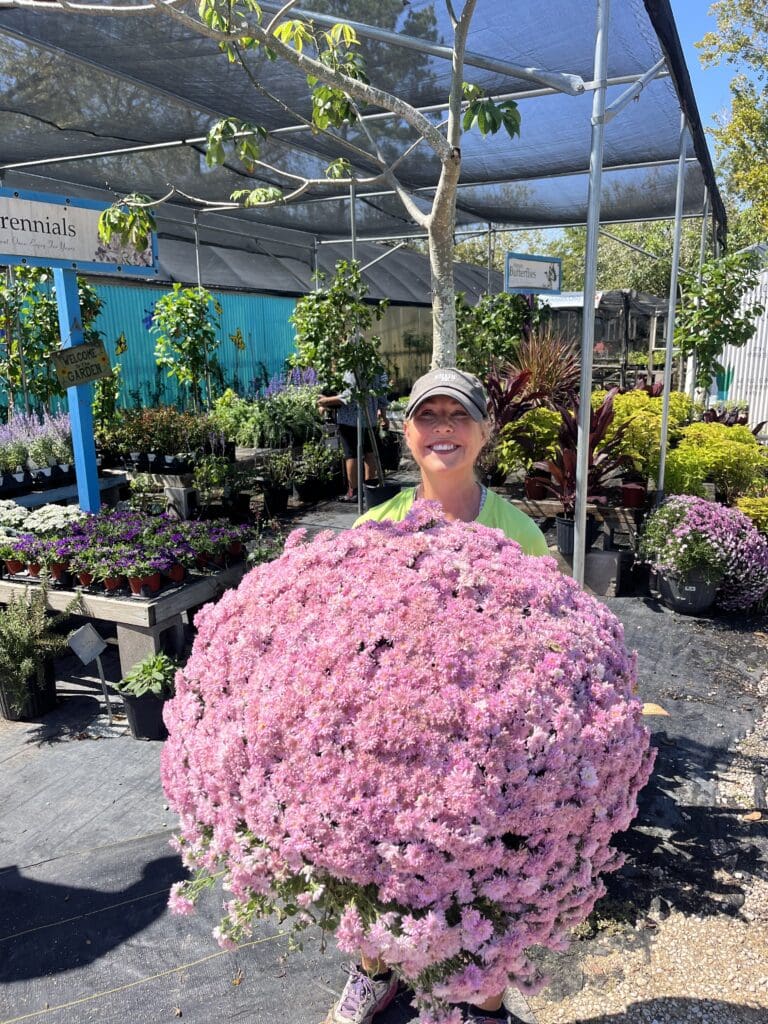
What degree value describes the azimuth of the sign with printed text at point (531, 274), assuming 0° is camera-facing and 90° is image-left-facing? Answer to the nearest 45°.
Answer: approximately 0°

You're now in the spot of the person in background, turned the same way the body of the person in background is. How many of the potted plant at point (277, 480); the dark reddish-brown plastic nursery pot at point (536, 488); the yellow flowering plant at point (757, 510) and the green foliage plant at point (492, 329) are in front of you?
1

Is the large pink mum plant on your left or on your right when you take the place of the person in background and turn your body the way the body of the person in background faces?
on your left

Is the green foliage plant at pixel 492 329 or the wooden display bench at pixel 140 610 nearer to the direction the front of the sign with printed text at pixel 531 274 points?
the wooden display bench

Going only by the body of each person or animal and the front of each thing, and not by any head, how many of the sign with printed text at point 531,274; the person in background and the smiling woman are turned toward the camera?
2

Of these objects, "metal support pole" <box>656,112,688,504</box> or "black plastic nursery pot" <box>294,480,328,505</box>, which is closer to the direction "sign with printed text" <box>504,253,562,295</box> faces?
the metal support pole

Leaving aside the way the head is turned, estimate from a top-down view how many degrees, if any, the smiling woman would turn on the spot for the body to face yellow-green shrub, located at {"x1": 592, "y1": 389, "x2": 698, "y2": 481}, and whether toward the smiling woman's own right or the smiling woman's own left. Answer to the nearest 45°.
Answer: approximately 180°

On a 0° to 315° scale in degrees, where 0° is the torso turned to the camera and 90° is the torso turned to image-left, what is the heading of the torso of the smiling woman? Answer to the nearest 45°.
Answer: approximately 0°
